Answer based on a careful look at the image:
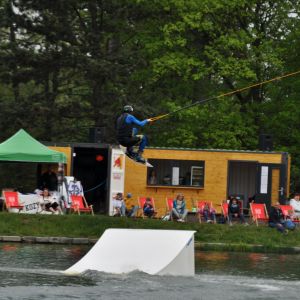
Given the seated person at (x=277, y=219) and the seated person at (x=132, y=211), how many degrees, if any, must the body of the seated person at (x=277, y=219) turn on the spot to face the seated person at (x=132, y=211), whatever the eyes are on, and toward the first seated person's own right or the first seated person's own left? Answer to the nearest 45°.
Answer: approximately 135° to the first seated person's own right

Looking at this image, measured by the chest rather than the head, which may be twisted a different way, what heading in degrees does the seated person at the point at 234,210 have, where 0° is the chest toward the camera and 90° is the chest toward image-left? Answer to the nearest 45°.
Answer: approximately 0°

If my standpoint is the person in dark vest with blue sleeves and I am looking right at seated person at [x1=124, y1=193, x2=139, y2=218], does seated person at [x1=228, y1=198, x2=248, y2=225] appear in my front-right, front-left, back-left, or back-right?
front-right

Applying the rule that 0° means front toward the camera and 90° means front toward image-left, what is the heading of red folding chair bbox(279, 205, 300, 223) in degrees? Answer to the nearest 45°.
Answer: approximately 315°

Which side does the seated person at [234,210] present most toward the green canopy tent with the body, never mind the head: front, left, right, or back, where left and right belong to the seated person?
right

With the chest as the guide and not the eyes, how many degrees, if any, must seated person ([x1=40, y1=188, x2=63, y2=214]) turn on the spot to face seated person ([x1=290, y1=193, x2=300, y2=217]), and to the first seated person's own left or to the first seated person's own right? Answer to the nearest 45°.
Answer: approximately 45° to the first seated person's own left

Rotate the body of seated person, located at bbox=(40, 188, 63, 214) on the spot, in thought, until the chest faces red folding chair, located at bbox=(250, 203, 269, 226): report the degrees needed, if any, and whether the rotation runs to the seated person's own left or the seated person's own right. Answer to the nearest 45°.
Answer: approximately 45° to the seated person's own left

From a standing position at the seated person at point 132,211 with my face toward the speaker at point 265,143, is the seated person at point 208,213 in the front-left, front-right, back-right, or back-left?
front-right

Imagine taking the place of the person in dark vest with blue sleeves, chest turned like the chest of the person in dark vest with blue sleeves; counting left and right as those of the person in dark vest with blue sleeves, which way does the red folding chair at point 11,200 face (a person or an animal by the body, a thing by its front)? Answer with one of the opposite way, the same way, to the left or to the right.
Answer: to the right

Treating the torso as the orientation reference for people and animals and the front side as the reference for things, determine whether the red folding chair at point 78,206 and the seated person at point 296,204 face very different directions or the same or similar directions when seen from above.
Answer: same or similar directions

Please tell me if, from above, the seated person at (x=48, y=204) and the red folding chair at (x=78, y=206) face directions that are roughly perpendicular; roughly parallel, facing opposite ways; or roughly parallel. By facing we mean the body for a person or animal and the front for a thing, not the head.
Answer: roughly parallel

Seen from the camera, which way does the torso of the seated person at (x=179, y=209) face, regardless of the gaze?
toward the camera
